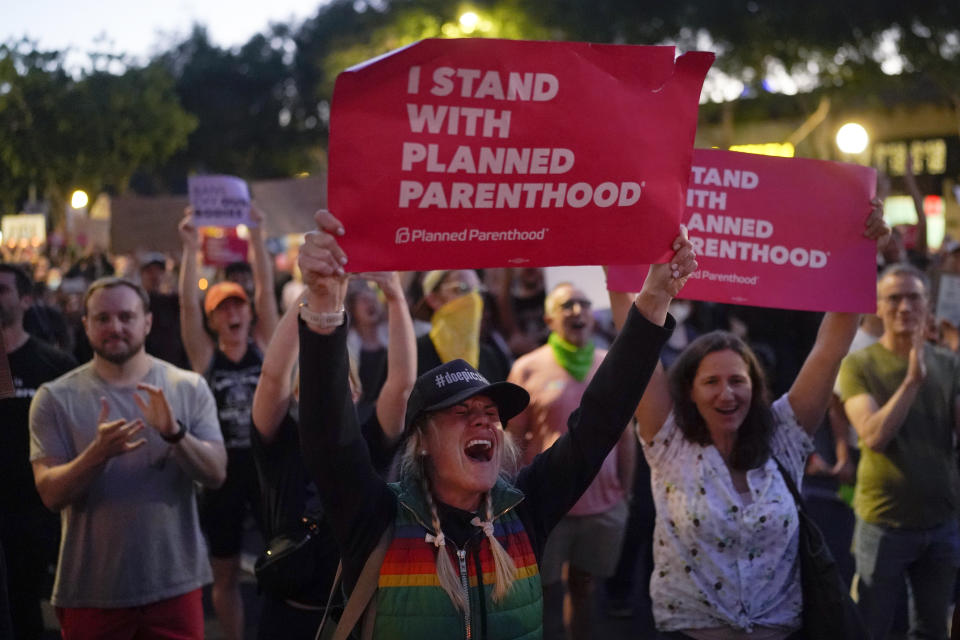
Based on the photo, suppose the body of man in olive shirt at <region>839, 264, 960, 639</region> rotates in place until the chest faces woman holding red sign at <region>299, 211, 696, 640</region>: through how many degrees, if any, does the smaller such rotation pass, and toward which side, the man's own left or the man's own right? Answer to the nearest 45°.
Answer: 0° — they already face them

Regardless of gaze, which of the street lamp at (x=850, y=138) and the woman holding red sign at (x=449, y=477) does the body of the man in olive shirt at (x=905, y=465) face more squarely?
the woman holding red sign

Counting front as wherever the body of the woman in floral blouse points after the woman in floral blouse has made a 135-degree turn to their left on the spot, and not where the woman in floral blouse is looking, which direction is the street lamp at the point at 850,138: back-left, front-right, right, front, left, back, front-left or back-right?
front-left

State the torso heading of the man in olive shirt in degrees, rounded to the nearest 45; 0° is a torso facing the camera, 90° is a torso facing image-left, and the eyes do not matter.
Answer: approximately 0°

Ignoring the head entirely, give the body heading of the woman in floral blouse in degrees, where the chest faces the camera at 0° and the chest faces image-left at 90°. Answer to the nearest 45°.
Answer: approximately 0°

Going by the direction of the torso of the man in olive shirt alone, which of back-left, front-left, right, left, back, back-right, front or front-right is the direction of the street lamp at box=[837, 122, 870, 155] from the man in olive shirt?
back

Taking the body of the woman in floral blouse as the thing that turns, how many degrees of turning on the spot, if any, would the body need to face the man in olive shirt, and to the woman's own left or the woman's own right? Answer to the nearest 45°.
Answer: approximately 135° to the woman's own left

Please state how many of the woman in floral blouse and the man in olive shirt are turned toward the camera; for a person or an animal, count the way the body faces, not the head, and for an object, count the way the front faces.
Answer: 2

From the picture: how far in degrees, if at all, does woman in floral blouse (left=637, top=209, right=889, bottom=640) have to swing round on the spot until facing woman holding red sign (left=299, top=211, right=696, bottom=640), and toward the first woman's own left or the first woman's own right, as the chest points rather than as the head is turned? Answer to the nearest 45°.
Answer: approximately 45° to the first woman's own right
